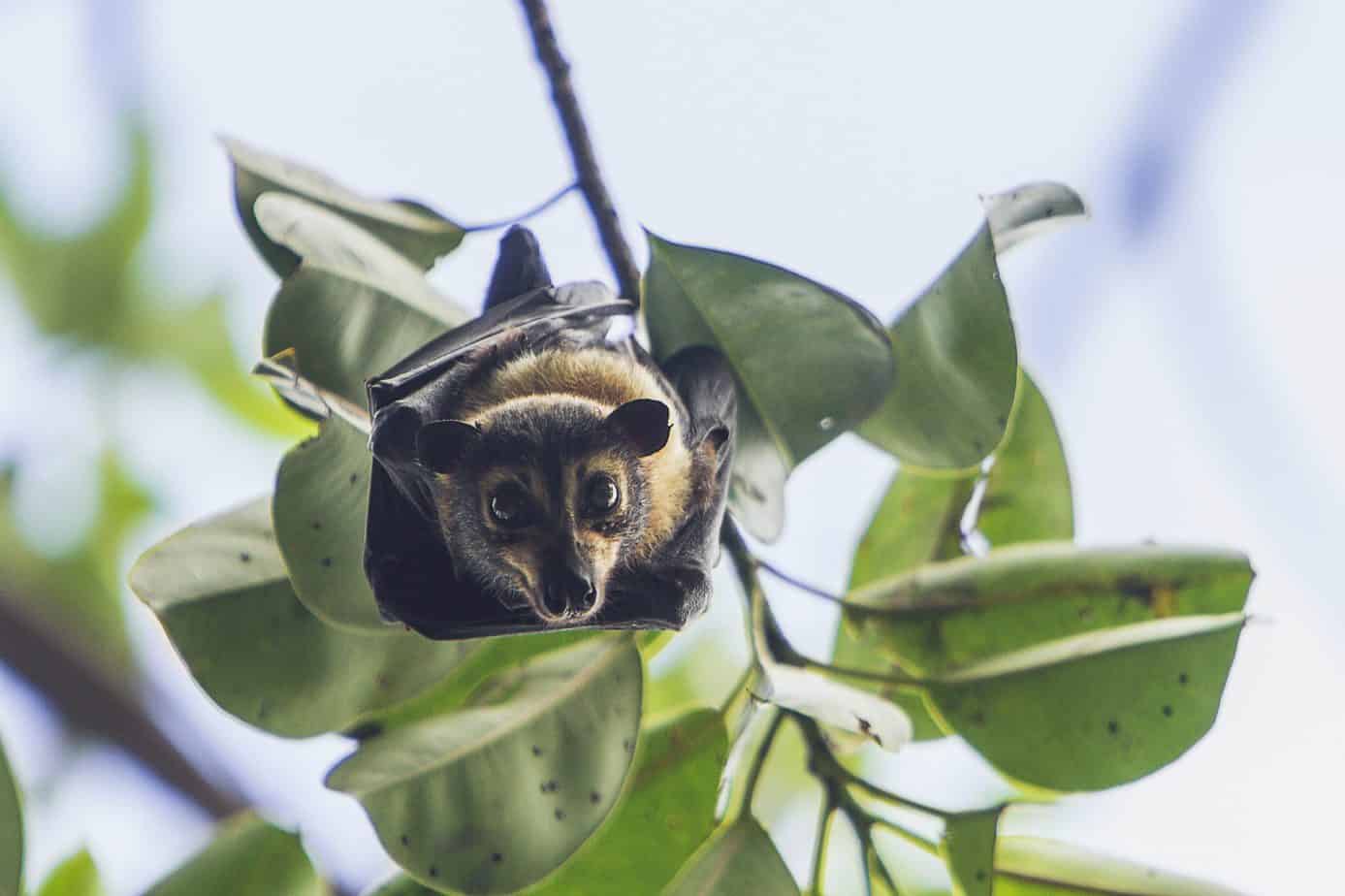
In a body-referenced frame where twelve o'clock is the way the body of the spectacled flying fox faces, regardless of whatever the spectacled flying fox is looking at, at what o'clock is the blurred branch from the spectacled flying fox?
The blurred branch is roughly at 4 o'clock from the spectacled flying fox.

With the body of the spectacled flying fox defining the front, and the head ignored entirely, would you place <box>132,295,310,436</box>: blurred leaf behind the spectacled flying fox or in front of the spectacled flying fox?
behind

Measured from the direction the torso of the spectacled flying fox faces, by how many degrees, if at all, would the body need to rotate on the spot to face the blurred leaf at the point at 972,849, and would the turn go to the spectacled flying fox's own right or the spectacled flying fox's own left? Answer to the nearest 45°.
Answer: approximately 45° to the spectacled flying fox's own left

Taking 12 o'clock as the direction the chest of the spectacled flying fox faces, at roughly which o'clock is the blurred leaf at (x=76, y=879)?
The blurred leaf is roughly at 2 o'clock from the spectacled flying fox.

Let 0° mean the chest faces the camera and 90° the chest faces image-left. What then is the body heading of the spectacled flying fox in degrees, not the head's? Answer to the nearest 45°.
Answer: approximately 0°

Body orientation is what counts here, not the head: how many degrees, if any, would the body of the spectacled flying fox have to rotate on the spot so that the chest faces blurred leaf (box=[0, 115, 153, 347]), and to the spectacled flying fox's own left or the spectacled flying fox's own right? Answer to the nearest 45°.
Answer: approximately 135° to the spectacled flying fox's own right

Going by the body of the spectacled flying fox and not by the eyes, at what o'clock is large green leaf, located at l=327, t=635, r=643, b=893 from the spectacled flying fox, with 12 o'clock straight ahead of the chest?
The large green leaf is roughly at 12 o'clock from the spectacled flying fox.
